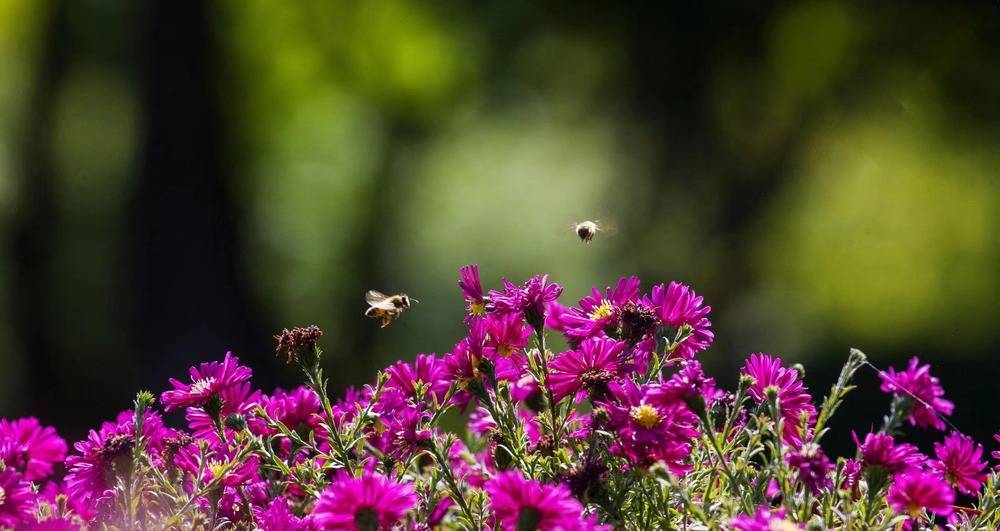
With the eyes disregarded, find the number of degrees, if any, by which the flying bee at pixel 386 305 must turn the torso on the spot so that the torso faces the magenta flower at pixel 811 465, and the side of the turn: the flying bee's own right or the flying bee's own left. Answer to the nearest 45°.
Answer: approximately 45° to the flying bee's own right

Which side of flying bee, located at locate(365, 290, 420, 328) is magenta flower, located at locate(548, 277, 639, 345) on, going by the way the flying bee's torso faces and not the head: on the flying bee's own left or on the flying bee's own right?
on the flying bee's own right

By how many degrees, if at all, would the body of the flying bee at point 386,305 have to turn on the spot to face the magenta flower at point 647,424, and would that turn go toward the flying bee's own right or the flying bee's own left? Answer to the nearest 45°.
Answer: approximately 45° to the flying bee's own right

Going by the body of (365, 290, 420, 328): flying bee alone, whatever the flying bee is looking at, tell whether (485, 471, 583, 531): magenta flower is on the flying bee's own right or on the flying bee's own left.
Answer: on the flying bee's own right

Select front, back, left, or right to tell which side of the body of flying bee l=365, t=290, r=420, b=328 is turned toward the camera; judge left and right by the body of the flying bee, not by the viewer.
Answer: right
